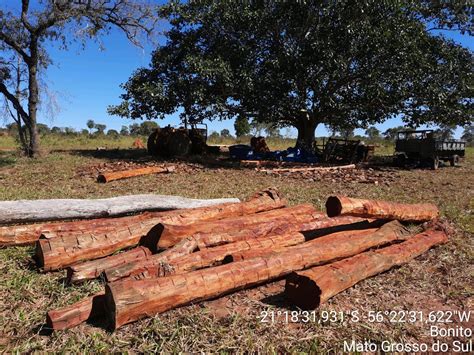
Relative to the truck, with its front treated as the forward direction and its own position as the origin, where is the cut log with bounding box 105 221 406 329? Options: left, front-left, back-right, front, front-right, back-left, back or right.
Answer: front-left

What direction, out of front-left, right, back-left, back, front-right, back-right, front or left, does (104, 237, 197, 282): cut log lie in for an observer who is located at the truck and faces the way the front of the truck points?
front-left

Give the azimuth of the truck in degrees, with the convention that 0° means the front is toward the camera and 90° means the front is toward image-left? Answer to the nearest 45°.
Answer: approximately 45°

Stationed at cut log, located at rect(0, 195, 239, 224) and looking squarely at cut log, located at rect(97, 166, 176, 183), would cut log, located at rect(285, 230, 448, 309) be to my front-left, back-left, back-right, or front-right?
back-right

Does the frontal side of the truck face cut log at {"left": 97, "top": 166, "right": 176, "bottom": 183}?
yes

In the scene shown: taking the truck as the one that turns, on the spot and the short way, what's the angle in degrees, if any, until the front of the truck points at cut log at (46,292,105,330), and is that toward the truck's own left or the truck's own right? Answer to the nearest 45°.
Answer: approximately 45° to the truck's own left

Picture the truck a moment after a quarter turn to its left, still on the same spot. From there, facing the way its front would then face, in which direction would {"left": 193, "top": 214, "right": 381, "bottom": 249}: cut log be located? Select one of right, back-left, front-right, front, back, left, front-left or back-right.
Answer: front-right

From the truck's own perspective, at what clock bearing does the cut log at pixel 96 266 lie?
The cut log is roughly at 11 o'clock from the truck.
